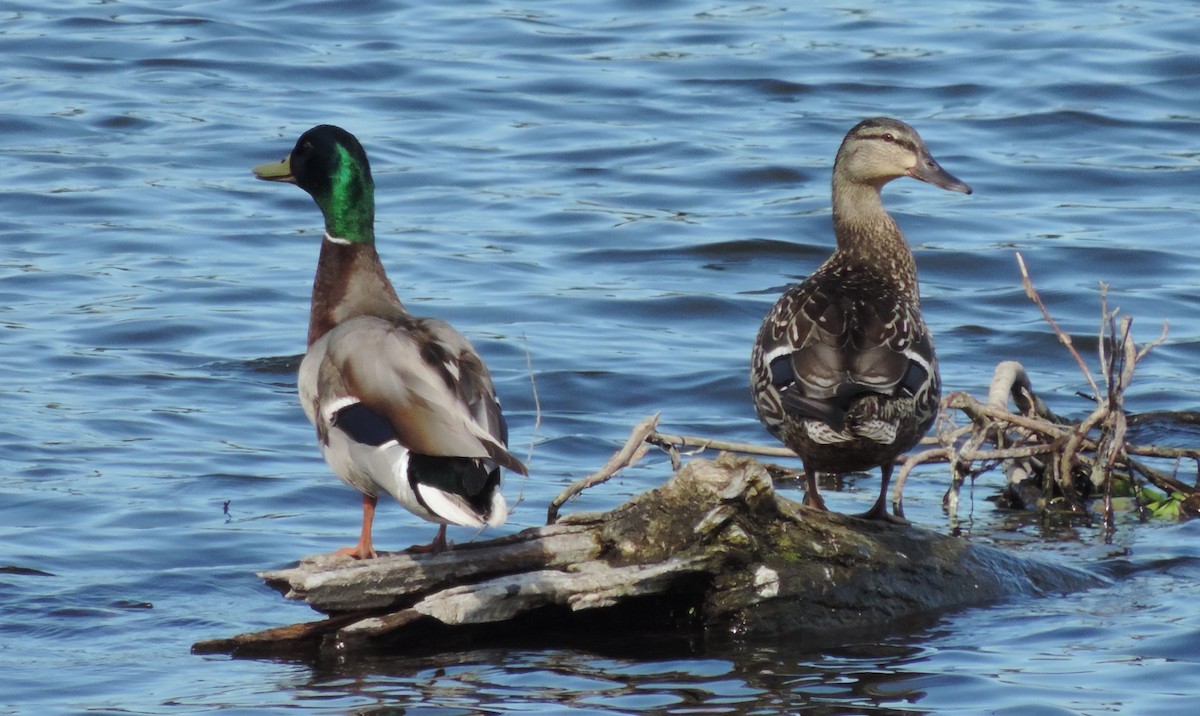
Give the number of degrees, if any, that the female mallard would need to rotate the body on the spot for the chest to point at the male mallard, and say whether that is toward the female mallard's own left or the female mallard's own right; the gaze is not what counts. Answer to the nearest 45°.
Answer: approximately 135° to the female mallard's own left

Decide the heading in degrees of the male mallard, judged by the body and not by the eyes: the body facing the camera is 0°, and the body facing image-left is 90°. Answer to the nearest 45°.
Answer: approximately 135°

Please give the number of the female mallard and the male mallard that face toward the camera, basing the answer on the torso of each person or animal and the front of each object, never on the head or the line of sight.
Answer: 0

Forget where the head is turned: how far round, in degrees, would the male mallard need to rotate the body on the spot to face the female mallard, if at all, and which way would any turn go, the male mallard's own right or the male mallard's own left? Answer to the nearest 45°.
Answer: approximately 135° to the male mallard's own right

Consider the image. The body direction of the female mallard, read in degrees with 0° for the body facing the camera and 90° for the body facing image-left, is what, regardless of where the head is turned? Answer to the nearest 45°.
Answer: approximately 180°
